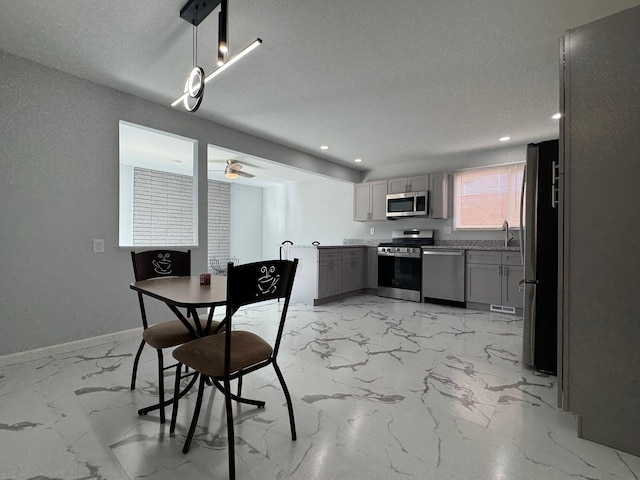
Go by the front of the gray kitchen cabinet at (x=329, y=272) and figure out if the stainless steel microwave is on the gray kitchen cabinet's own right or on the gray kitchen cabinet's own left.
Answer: on the gray kitchen cabinet's own left

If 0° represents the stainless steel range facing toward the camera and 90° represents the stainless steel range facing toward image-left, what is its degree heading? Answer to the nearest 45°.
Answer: approximately 45°

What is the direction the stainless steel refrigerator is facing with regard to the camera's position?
facing to the left of the viewer

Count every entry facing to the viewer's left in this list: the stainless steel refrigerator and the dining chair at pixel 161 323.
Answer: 1

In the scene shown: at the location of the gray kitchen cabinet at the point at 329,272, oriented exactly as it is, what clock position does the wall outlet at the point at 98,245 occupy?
The wall outlet is roughly at 3 o'clock from the gray kitchen cabinet.

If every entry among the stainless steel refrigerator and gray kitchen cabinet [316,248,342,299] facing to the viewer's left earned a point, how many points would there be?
1

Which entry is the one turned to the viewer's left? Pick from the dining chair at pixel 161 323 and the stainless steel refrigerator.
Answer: the stainless steel refrigerator
